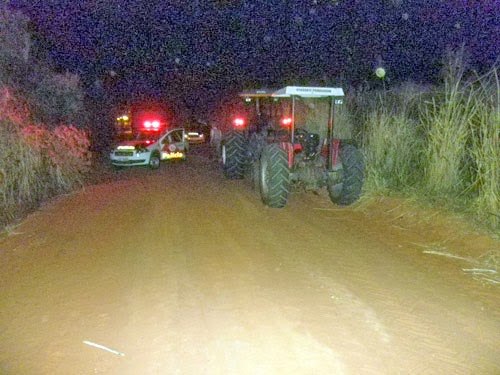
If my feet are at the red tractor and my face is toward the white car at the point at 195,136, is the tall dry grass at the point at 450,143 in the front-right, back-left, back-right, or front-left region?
back-right

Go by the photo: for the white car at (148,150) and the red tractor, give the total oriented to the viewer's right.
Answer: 0

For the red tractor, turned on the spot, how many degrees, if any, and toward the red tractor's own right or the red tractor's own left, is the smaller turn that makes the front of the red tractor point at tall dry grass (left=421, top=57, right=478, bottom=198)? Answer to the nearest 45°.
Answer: approximately 135° to the red tractor's own right

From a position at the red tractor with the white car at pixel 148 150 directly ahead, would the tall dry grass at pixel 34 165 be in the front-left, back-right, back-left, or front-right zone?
front-left

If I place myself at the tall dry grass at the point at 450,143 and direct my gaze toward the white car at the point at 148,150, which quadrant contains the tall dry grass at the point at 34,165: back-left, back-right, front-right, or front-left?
front-left

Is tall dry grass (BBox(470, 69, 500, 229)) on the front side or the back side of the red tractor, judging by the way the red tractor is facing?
on the back side

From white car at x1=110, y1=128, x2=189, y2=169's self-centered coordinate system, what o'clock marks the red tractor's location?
The red tractor is roughly at 10 o'clock from the white car.

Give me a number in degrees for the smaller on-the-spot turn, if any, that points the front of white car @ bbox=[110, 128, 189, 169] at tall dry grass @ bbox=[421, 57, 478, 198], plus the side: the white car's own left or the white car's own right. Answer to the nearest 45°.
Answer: approximately 90° to the white car's own left

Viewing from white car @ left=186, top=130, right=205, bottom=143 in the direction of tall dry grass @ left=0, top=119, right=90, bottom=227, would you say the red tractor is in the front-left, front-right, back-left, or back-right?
front-left

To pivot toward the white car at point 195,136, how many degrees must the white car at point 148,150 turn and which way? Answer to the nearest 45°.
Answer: approximately 135° to its right

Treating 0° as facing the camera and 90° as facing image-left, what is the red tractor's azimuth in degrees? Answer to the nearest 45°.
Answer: approximately 135°

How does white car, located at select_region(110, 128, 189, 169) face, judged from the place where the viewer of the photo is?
facing the viewer and to the left of the viewer

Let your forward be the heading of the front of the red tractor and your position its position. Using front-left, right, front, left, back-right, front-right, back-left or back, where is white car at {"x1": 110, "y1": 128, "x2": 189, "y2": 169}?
front

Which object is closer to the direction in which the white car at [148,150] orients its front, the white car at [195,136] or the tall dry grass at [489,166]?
the tall dry grass

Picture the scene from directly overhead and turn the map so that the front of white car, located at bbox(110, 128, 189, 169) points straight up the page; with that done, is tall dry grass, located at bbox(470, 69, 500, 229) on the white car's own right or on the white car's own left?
on the white car's own left
